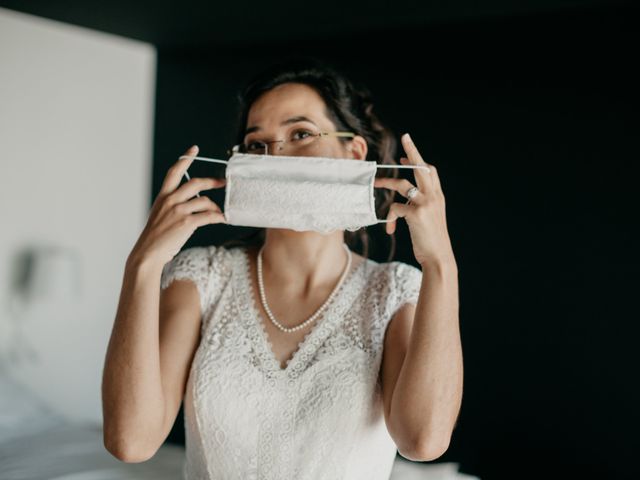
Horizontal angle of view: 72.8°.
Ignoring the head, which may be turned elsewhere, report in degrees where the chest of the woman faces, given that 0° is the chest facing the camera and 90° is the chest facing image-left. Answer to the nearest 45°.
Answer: approximately 0°
